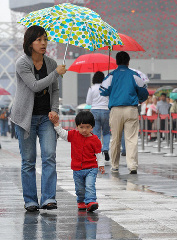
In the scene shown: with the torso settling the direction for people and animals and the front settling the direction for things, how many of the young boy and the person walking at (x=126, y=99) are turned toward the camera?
1

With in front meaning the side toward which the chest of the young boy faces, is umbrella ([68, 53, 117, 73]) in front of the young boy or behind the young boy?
behind

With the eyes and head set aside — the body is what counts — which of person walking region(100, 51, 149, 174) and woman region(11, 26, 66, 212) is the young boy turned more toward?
the woman

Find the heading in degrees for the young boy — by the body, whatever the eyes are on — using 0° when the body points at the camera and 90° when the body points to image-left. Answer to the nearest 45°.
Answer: approximately 0°

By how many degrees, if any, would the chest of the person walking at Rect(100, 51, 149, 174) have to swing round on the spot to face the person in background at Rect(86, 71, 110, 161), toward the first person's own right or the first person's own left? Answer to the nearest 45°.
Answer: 0° — they already face them

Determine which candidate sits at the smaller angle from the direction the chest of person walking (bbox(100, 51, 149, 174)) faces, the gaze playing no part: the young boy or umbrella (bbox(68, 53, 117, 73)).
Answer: the umbrella

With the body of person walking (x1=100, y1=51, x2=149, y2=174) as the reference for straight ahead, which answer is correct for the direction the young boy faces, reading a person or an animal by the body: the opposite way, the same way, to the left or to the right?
the opposite way

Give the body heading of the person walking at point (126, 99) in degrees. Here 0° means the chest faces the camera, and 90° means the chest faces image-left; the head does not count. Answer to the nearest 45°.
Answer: approximately 180°

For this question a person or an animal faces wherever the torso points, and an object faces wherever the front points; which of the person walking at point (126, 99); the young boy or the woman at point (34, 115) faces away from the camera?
the person walking

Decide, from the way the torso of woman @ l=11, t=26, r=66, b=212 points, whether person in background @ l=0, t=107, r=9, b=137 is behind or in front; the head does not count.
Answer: behind

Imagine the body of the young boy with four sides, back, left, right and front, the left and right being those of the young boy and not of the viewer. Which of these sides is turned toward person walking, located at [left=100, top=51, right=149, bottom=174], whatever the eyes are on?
back
